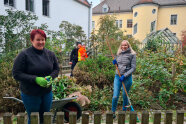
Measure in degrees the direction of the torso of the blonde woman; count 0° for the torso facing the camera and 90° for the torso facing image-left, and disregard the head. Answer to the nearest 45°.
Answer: approximately 45°

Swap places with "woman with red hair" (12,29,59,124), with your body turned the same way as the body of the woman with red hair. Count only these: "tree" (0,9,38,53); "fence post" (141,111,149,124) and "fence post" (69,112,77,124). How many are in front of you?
2

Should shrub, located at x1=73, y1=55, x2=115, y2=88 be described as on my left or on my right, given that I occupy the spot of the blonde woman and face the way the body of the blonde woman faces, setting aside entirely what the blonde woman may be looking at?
on my right

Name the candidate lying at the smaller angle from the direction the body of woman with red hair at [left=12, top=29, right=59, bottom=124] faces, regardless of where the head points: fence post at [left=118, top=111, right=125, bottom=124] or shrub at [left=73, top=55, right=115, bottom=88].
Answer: the fence post

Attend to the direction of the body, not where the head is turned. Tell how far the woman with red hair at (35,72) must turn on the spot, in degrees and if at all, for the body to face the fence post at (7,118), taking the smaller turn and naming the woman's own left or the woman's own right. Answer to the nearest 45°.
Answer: approximately 90° to the woman's own right

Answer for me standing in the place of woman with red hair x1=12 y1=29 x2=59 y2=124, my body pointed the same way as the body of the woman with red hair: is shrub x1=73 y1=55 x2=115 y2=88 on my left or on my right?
on my left

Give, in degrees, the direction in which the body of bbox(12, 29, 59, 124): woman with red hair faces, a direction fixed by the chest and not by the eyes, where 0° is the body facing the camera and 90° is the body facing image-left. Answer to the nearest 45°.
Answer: approximately 315°

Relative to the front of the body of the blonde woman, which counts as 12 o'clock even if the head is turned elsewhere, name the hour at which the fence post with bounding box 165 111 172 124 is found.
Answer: The fence post is roughly at 10 o'clock from the blonde woman.

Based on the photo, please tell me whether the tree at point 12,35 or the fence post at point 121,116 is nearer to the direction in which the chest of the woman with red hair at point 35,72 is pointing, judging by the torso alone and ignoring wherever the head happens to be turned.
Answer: the fence post

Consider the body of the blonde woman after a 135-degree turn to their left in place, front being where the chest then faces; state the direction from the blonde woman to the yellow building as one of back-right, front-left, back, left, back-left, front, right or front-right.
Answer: left
